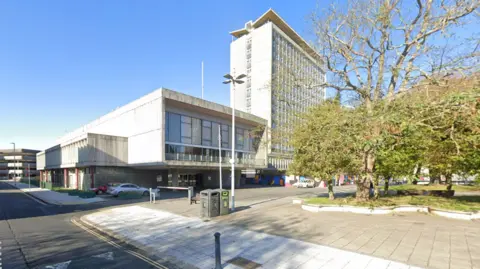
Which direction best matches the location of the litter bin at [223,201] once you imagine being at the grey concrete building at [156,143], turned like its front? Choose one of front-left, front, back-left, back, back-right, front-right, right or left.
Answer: front-right

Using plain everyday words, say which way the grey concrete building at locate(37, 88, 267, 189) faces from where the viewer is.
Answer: facing the viewer and to the right of the viewer
